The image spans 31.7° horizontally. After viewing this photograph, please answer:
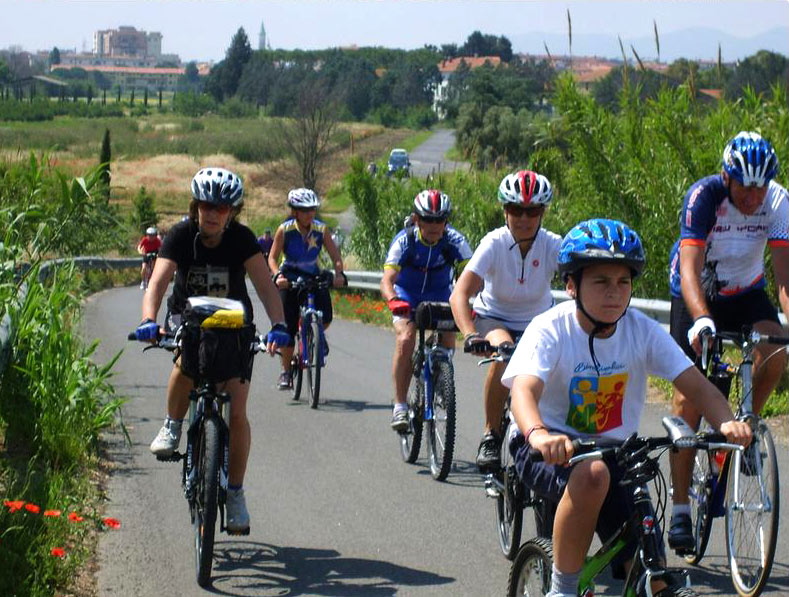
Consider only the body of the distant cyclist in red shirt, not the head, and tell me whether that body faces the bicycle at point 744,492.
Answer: yes

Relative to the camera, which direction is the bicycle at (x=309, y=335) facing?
toward the camera

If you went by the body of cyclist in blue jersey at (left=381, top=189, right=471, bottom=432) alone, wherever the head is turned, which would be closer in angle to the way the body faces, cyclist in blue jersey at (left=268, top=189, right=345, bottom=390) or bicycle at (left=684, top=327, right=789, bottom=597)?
the bicycle

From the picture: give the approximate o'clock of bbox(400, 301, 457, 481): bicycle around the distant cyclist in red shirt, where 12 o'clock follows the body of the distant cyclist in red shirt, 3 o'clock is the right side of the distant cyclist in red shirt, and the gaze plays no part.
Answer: The bicycle is roughly at 12 o'clock from the distant cyclist in red shirt.

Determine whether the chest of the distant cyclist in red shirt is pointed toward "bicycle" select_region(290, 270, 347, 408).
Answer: yes

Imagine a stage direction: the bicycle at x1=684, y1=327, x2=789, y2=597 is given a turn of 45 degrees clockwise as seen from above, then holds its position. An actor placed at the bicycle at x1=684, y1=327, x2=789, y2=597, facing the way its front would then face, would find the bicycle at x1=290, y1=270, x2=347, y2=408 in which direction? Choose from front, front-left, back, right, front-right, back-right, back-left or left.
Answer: back-right

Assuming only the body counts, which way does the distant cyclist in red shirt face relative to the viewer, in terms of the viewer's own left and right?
facing the viewer

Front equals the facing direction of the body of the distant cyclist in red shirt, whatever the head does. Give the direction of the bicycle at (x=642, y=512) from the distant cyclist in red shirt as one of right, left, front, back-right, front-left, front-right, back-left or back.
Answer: front

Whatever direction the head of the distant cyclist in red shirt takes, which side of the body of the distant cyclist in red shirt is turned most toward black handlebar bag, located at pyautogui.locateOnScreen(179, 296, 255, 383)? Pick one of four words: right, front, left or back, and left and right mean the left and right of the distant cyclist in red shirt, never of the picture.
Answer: front

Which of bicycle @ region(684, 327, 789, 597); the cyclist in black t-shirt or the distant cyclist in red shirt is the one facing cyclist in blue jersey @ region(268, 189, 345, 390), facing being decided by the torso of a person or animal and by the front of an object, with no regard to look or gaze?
the distant cyclist in red shirt

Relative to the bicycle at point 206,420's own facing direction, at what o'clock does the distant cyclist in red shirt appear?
The distant cyclist in red shirt is roughly at 6 o'clock from the bicycle.

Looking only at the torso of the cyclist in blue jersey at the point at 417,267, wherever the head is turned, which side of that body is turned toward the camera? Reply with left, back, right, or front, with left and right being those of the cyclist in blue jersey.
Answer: front

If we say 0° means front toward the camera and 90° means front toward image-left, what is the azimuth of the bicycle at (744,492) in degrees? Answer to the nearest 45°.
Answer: approximately 315°

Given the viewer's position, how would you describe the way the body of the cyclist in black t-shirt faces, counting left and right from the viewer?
facing the viewer

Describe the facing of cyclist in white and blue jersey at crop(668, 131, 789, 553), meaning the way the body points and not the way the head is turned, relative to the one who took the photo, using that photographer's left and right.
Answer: facing the viewer and to the right of the viewer
